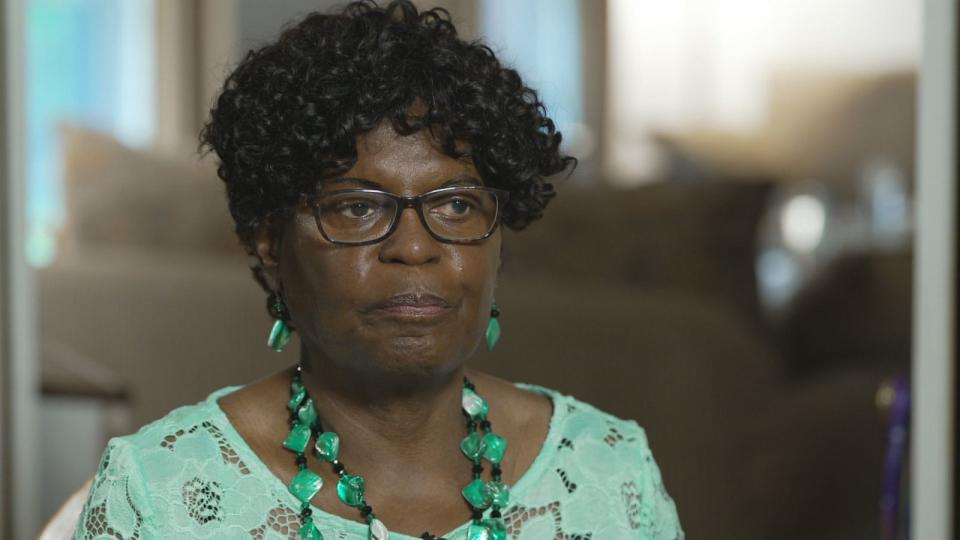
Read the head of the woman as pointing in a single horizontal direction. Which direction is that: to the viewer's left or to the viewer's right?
to the viewer's right

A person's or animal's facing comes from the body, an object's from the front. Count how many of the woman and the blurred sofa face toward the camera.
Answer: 2

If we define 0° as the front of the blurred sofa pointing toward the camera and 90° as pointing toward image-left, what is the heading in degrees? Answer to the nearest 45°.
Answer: approximately 0°

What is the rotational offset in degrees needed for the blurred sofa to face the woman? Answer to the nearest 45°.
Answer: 0° — it already faces them

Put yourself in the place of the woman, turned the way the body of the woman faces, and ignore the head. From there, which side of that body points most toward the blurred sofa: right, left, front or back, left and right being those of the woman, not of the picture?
back

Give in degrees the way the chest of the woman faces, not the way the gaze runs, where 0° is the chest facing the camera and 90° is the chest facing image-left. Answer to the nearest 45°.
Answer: approximately 0°
